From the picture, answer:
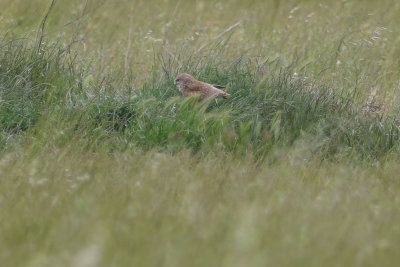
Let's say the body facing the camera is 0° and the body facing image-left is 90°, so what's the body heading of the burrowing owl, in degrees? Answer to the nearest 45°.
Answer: approximately 90°
